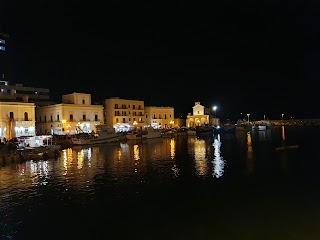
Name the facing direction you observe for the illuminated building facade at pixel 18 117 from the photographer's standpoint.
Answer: facing the viewer
